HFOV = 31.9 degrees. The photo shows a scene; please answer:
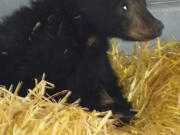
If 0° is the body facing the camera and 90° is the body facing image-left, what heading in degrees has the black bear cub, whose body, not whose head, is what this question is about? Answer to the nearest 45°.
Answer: approximately 270°
